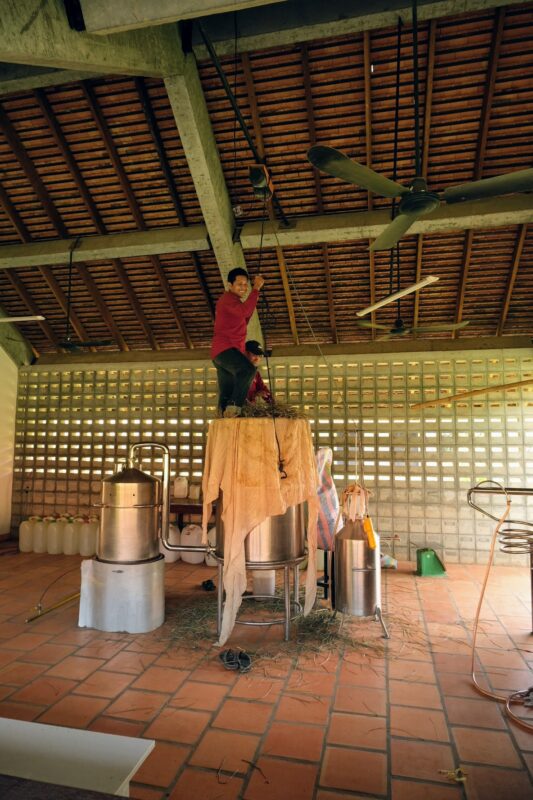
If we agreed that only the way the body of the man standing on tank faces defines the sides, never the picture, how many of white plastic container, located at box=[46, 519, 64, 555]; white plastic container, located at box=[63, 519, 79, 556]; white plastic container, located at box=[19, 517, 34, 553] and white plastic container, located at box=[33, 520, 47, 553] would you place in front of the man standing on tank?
0

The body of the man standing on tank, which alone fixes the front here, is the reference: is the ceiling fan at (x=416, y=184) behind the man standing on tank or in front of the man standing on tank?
in front

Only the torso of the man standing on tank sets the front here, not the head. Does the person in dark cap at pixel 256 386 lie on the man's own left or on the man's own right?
on the man's own left

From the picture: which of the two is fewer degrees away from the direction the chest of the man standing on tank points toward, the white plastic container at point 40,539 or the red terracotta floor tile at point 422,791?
the red terracotta floor tile

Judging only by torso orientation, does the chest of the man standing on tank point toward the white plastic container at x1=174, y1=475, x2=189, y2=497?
no

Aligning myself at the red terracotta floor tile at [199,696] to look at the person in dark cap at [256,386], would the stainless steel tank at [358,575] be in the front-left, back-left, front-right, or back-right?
front-right
